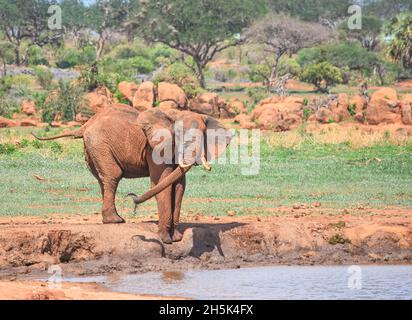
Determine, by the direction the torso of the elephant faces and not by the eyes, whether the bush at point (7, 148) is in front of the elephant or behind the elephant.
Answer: behind

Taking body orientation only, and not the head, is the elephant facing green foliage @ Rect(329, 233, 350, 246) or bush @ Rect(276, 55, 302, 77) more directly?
the green foliage

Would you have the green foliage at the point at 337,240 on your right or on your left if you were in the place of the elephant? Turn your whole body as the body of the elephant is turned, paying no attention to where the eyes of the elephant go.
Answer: on your left

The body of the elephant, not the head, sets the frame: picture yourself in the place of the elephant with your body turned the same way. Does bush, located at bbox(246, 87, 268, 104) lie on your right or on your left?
on your left

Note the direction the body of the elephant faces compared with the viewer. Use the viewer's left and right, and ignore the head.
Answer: facing the viewer and to the right of the viewer

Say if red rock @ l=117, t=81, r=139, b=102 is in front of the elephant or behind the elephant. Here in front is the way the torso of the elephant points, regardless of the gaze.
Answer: behind

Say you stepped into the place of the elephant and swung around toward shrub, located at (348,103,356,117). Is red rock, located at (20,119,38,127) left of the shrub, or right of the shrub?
left

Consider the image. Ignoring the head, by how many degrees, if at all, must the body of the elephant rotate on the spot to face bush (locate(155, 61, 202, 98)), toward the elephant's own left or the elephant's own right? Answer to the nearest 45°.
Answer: approximately 135° to the elephant's own left

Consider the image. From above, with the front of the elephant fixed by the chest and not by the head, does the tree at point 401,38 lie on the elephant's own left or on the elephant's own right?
on the elephant's own left

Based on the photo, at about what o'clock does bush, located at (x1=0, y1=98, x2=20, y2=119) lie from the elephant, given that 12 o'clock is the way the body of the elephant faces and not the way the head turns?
The bush is roughly at 7 o'clock from the elephant.

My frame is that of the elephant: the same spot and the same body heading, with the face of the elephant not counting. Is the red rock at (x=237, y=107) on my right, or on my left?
on my left

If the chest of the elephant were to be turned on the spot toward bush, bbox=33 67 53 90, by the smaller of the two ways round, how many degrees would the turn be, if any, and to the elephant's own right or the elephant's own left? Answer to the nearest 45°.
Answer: approximately 135° to the elephant's own left

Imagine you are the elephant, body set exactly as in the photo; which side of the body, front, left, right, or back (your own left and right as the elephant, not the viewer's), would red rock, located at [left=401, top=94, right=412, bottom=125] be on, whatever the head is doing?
left

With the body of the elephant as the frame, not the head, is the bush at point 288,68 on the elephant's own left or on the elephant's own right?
on the elephant's own left

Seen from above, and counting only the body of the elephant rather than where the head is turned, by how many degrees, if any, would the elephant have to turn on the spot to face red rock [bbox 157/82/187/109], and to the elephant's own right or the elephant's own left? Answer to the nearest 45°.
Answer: approximately 135° to the elephant's own left

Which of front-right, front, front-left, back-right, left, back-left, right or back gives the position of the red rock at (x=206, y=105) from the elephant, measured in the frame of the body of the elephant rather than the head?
back-left
